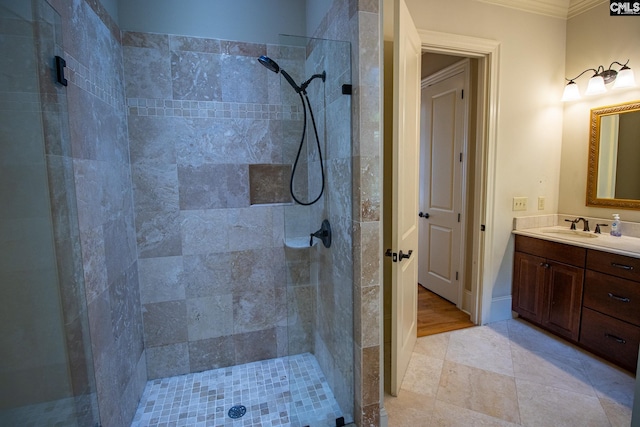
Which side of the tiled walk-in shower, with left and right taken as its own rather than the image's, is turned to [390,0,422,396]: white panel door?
left

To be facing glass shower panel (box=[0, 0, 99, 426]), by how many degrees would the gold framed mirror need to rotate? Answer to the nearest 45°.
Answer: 0° — it already faces it

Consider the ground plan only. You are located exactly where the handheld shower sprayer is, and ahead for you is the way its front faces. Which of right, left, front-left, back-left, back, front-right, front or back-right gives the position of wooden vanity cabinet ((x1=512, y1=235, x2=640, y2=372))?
back

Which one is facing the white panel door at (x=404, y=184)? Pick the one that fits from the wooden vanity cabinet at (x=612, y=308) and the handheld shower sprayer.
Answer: the wooden vanity cabinet

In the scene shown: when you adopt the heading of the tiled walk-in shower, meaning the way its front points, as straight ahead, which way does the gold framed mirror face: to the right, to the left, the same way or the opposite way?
to the right

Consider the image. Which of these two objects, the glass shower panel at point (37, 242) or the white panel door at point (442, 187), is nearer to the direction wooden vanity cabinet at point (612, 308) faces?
the glass shower panel

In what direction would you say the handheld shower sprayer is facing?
to the viewer's left

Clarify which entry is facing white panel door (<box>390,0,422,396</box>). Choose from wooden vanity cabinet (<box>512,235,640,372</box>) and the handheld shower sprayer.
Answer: the wooden vanity cabinet

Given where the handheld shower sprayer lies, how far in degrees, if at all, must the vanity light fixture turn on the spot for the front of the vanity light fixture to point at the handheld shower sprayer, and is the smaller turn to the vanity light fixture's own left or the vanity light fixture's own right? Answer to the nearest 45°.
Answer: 0° — it already faces it
